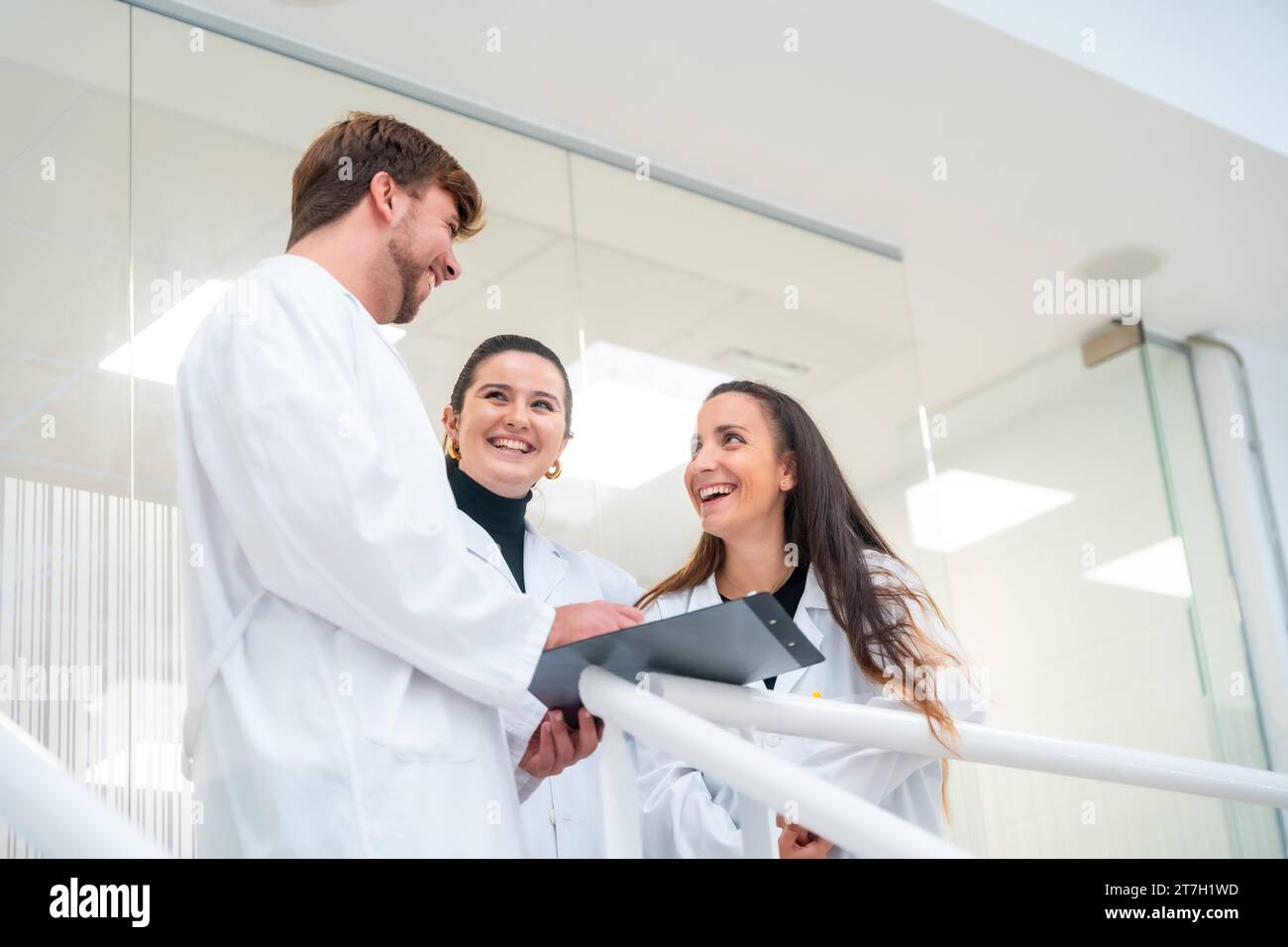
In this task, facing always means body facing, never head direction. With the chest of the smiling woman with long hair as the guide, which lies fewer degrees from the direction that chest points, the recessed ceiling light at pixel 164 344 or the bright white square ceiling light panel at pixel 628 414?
the recessed ceiling light

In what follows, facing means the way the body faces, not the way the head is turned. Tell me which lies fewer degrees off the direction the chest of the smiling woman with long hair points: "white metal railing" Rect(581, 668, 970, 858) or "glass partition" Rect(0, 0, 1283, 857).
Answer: the white metal railing

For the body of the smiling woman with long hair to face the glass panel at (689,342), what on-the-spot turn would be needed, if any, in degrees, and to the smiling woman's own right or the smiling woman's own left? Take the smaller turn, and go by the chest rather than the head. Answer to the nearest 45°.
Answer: approximately 135° to the smiling woman's own right

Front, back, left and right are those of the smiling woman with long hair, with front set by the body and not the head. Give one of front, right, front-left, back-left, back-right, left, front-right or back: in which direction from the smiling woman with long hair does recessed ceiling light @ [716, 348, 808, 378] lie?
back-right

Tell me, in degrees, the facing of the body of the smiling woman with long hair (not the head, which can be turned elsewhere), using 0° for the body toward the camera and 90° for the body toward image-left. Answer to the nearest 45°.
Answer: approximately 45°

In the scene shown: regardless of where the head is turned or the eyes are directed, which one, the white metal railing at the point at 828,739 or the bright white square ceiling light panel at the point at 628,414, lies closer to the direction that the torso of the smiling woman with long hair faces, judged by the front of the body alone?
the white metal railing

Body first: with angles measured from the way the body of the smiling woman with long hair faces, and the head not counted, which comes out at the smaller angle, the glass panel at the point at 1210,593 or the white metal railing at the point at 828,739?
the white metal railing

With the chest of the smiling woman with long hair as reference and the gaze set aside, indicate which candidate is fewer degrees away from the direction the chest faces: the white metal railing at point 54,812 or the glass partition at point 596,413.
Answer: the white metal railing
